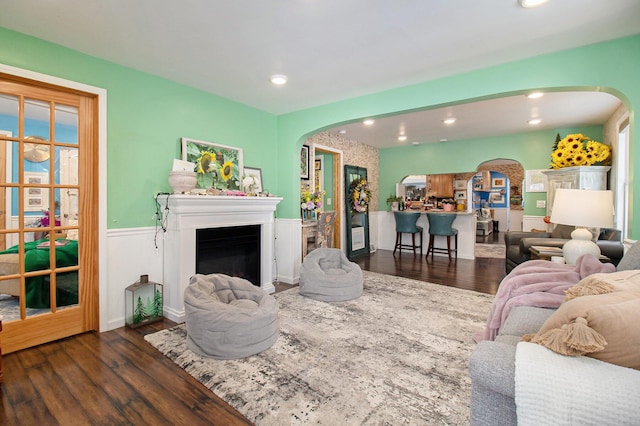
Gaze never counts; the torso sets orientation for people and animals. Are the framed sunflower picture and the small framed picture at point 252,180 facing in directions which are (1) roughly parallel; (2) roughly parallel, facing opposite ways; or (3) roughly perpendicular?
roughly parallel

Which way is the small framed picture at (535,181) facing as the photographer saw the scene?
facing the viewer

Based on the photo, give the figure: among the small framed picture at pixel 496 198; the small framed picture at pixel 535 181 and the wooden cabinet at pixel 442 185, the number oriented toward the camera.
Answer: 3

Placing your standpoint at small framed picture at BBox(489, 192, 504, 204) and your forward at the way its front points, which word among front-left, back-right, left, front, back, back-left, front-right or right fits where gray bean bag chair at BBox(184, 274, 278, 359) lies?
front

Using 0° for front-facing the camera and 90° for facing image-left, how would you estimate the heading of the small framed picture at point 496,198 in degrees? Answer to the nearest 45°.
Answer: approximately 0°

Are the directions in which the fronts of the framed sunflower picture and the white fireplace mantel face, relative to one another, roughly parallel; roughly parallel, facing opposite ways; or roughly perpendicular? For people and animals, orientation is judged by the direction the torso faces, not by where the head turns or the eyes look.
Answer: roughly parallel

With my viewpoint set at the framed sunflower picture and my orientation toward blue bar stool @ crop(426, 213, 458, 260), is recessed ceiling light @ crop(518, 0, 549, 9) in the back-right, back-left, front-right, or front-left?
front-right

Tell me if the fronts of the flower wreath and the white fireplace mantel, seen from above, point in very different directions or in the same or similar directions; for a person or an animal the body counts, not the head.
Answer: same or similar directions

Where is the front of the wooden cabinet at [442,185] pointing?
toward the camera

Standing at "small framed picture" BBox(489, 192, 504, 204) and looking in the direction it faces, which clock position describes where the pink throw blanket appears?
The pink throw blanket is roughly at 12 o'clock from the small framed picture.

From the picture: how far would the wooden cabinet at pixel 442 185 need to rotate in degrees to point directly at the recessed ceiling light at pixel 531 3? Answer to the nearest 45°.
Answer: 0° — it already faces it

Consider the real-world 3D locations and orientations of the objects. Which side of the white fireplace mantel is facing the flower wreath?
left

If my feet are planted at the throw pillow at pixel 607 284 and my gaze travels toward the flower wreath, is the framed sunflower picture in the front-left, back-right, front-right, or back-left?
front-left

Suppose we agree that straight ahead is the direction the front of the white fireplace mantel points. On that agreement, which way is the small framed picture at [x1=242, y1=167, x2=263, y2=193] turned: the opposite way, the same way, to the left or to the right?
the same way
